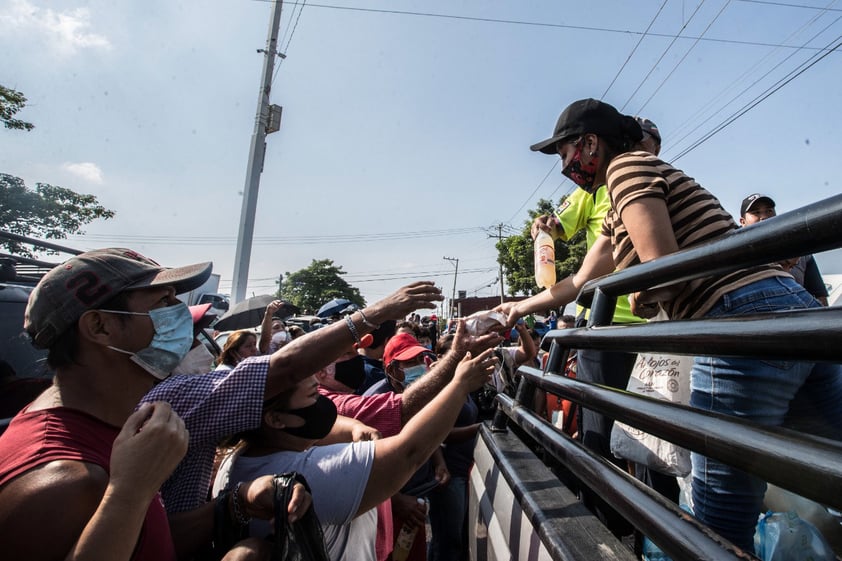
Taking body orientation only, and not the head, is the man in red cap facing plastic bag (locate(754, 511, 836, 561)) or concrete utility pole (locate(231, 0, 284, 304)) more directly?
the plastic bag

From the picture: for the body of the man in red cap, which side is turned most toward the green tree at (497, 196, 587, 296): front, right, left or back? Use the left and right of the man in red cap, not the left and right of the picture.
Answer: left

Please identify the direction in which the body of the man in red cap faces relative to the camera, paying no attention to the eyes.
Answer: to the viewer's right

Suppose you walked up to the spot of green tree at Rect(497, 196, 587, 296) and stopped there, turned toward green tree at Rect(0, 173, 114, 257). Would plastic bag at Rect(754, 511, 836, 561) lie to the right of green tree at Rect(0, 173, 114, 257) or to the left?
left

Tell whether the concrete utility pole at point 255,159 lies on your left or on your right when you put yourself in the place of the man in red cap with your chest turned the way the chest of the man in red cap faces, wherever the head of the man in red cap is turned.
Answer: on your left

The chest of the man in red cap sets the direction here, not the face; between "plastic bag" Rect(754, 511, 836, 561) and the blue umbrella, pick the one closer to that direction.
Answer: the plastic bag

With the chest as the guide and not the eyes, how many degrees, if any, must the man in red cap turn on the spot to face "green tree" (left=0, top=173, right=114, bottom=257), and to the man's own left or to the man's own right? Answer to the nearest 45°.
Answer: approximately 135° to the man's own left

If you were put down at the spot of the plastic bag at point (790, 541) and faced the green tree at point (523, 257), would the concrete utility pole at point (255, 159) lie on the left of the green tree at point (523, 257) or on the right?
left
